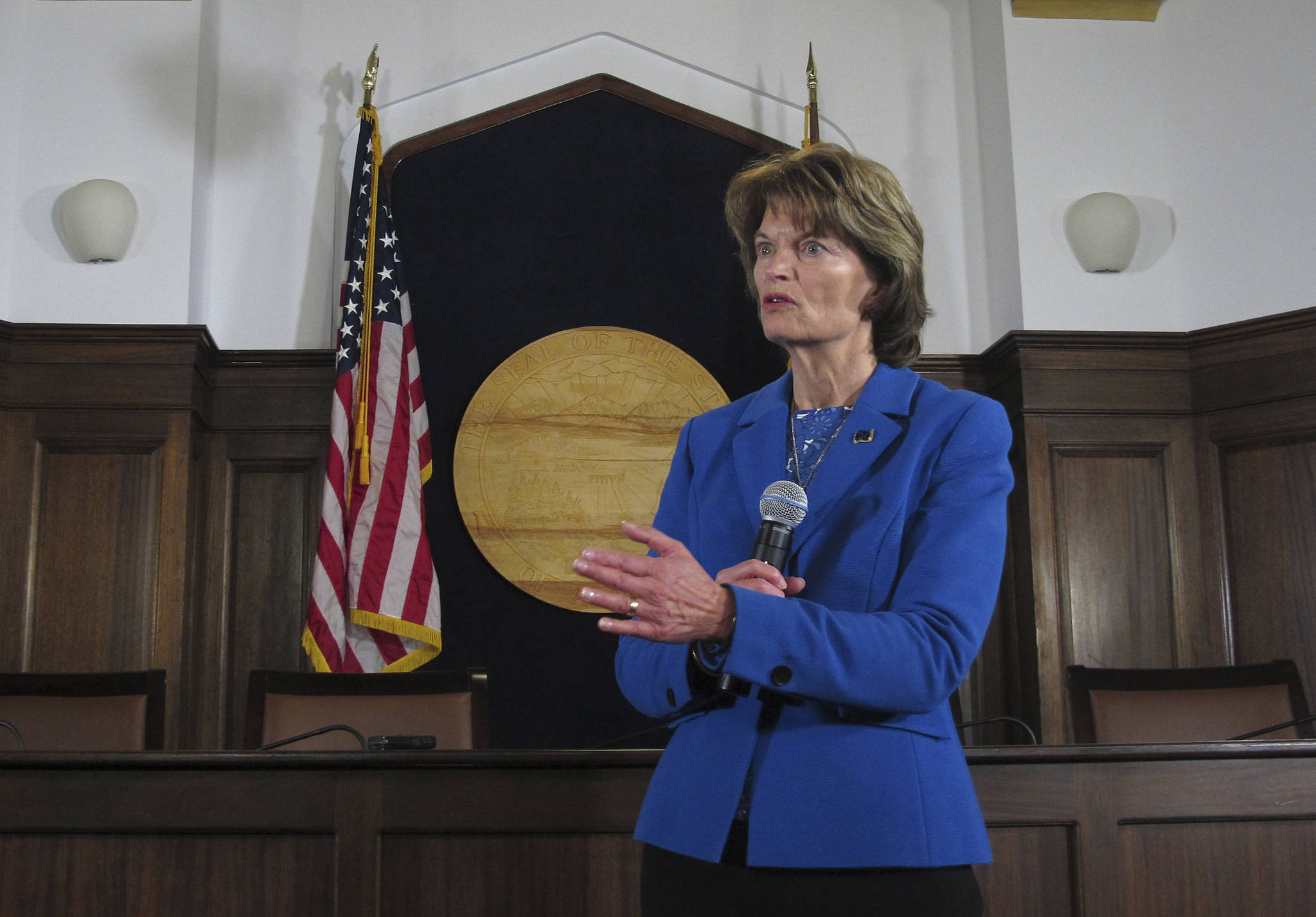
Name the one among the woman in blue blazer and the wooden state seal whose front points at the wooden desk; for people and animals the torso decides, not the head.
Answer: the wooden state seal

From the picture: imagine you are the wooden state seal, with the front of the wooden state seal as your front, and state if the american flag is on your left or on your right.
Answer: on your right

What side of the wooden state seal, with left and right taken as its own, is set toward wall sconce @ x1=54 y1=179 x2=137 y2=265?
right

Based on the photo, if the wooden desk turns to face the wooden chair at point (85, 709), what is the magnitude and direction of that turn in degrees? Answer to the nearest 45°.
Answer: approximately 135° to its right

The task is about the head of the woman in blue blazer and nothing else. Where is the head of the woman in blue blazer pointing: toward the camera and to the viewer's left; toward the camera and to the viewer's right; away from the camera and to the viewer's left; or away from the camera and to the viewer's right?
toward the camera and to the viewer's left

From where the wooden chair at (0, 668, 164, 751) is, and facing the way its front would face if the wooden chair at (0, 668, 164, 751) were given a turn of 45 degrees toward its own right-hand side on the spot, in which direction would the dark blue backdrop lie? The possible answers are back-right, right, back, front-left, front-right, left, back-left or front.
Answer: back
